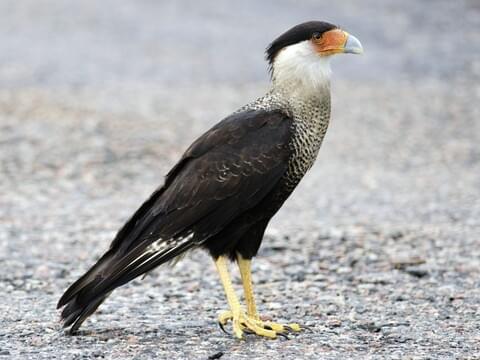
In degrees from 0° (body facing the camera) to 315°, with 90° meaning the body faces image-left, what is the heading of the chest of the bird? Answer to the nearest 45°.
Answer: approximately 270°
